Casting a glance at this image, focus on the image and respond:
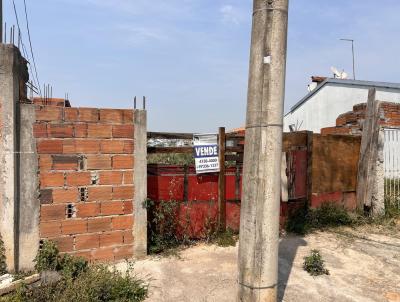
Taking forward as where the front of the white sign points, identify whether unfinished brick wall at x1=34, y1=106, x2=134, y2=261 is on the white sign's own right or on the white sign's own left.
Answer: on the white sign's own right

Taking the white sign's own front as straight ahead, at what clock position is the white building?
The white building is roughly at 7 o'clock from the white sign.

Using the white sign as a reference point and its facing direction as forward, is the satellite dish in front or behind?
behind

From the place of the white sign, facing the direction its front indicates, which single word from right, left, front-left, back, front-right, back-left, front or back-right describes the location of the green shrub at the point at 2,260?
front-right

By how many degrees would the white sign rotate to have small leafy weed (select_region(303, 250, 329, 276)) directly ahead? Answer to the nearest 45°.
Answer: approximately 45° to its left

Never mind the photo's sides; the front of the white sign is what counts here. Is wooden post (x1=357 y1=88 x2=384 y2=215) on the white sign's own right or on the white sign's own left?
on the white sign's own left

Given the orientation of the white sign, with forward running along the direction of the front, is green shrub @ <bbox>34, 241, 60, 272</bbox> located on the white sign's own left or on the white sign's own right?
on the white sign's own right

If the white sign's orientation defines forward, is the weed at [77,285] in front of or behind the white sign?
in front

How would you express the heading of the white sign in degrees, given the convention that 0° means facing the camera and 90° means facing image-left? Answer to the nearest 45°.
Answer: approximately 0°

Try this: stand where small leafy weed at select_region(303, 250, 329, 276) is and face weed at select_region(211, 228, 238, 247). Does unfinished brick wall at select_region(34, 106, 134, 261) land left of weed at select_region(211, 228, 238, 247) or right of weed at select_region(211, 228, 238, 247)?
left

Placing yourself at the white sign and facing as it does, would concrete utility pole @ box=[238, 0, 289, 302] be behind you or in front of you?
in front
